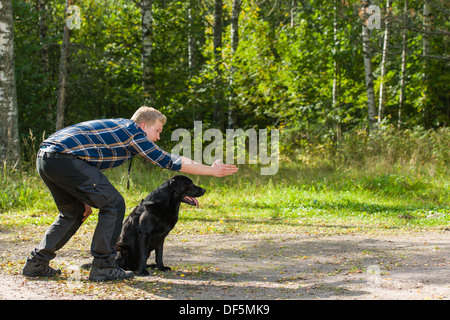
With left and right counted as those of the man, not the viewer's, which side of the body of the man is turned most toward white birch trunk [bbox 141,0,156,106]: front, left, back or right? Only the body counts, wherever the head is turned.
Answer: left

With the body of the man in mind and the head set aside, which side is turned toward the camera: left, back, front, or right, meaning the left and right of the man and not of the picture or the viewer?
right

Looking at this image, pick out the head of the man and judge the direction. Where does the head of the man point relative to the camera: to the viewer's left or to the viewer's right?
to the viewer's right

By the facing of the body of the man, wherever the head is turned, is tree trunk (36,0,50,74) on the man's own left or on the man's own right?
on the man's own left

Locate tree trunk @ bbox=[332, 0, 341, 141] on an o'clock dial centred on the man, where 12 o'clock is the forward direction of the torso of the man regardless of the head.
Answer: The tree trunk is roughly at 10 o'clock from the man.

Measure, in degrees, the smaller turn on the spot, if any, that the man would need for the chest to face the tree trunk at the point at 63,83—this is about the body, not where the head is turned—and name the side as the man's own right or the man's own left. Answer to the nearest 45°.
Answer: approximately 90° to the man's own left

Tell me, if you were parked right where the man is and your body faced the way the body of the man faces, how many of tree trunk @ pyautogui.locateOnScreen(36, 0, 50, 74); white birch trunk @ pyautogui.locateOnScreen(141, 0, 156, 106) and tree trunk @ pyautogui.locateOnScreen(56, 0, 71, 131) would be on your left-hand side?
3

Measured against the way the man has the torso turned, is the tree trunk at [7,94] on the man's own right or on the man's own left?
on the man's own left

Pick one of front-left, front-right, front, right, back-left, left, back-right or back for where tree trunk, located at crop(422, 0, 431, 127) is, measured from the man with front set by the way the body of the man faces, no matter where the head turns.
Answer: front-left

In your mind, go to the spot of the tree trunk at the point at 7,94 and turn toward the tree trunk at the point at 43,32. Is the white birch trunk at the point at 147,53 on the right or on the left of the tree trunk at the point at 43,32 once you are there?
right
